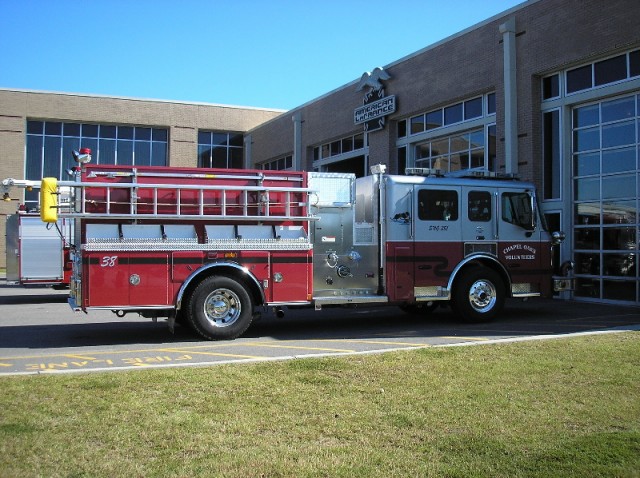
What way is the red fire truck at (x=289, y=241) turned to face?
to the viewer's right

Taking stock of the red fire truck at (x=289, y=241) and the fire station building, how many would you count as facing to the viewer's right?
1

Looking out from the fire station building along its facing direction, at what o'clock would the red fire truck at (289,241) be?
The red fire truck is roughly at 12 o'clock from the fire station building.

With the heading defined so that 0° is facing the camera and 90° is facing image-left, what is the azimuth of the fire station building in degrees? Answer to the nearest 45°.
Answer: approximately 45°
